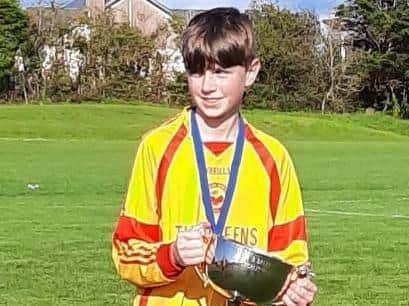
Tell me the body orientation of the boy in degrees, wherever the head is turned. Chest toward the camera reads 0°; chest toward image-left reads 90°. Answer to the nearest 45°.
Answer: approximately 0°
